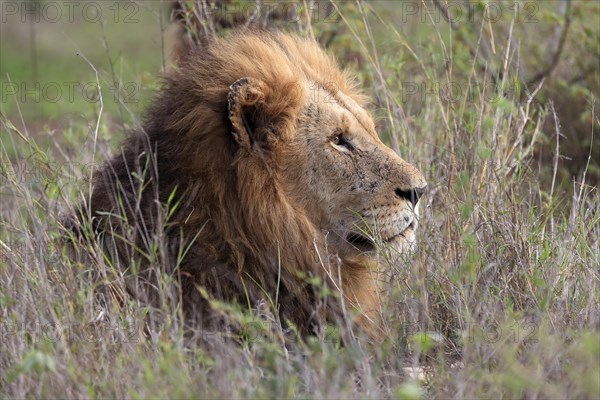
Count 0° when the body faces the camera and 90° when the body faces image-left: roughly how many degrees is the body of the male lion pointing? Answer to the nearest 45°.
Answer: approximately 270°
